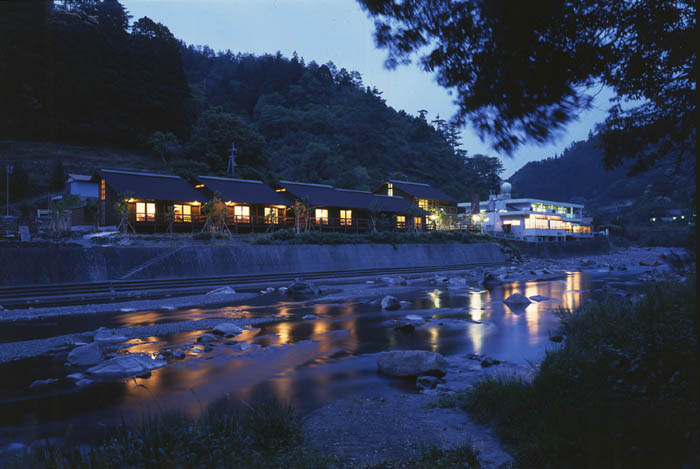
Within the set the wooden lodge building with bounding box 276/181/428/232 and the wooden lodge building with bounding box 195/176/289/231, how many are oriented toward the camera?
2

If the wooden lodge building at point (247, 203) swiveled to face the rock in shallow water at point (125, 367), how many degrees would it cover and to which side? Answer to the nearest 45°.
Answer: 0° — it already faces it

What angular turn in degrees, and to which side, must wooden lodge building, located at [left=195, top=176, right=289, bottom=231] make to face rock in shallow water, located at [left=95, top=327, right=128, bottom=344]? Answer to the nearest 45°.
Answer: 0° — it already faces it

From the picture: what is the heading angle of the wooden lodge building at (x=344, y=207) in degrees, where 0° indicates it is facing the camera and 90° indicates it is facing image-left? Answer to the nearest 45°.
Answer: approximately 0°

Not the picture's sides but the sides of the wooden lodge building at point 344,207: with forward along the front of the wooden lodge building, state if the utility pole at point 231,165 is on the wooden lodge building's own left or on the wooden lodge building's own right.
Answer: on the wooden lodge building's own right

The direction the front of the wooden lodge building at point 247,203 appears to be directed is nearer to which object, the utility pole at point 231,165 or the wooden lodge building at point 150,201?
the wooden lodge building

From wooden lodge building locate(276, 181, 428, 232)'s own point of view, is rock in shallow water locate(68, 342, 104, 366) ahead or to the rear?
ahead

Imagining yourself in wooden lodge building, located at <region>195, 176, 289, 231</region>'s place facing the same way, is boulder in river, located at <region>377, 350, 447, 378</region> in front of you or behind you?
in front

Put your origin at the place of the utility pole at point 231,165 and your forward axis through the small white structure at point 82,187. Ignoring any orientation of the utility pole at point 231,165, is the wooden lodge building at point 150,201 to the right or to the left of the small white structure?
left

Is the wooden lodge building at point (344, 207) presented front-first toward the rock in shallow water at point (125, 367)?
yes

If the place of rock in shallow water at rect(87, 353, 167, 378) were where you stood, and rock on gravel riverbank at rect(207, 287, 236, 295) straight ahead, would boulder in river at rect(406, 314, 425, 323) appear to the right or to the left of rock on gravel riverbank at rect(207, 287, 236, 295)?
right

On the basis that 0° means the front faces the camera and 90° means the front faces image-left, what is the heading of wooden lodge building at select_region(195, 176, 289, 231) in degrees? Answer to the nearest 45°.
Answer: approximately 0°
